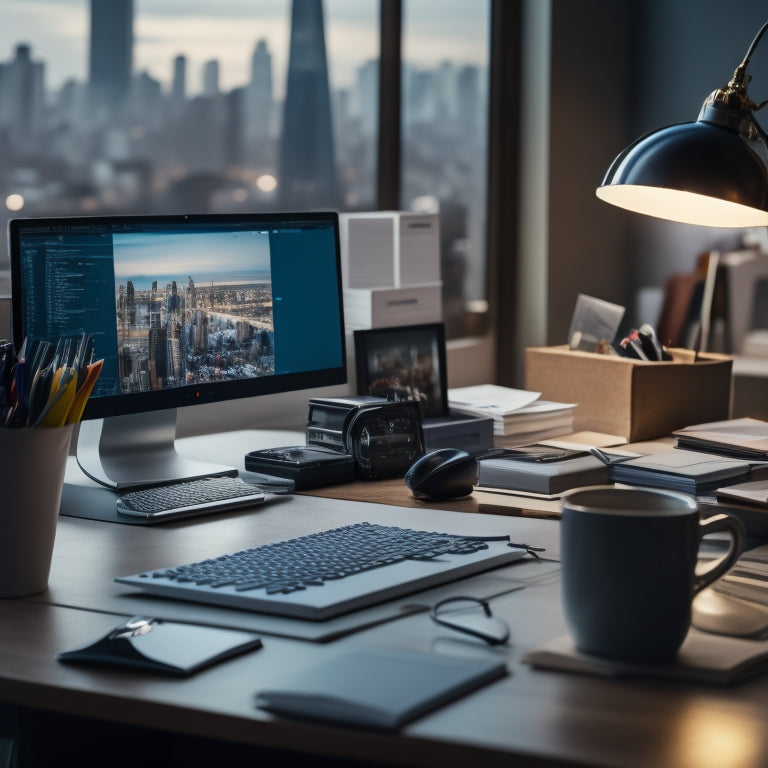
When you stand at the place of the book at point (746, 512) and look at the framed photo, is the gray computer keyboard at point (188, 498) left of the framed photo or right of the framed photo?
left

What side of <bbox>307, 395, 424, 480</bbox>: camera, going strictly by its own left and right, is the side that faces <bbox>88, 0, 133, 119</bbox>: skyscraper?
back

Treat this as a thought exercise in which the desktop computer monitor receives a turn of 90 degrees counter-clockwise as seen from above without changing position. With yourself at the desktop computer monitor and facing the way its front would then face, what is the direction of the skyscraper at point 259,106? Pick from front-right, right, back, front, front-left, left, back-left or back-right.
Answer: front-left

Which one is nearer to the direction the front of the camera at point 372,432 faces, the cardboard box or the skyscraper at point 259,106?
the cardboard box

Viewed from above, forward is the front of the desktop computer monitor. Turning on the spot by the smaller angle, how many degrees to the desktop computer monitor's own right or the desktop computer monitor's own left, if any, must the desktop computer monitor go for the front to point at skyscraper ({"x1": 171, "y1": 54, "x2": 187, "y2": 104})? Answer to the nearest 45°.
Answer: approximately 135° to the desktop computer monitor's own left

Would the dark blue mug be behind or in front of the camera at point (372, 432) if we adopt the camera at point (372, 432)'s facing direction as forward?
in front

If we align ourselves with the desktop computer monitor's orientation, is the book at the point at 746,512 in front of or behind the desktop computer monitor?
in front

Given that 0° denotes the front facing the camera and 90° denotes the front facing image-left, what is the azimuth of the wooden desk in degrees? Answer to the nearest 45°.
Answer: approximately 0°

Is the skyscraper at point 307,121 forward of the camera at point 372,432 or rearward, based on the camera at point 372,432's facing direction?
rearward

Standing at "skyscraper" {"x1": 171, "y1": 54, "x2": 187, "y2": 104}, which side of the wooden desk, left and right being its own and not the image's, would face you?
back

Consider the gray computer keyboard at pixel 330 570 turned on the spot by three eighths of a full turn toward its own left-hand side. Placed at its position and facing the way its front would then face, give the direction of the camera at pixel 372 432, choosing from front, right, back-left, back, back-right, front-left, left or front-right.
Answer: front
